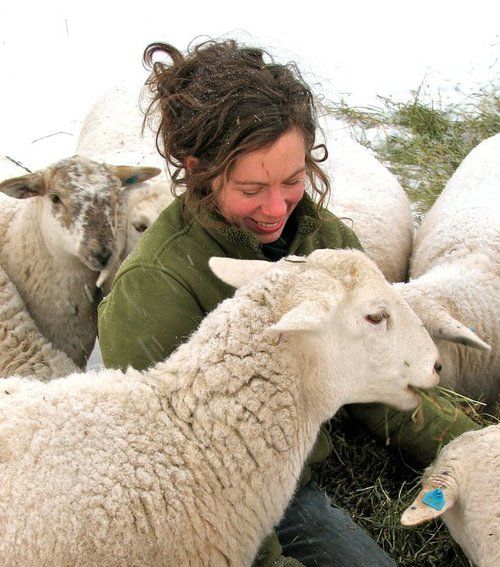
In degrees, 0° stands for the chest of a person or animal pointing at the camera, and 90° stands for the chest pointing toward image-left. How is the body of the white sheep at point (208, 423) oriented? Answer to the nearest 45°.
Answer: approximately 270°

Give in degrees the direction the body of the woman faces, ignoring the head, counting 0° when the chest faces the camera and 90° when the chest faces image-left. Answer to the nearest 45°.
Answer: approximately 315°

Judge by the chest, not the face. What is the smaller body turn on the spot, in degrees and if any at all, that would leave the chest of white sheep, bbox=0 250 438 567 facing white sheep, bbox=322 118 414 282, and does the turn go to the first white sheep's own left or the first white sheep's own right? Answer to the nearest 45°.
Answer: approximately 90° to the first white sheep's own left

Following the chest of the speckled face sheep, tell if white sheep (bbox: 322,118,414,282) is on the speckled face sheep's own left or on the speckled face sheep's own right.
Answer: on the speckled face sheep's own left

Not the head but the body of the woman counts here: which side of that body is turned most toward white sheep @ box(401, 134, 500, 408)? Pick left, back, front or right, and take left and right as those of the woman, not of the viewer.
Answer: left

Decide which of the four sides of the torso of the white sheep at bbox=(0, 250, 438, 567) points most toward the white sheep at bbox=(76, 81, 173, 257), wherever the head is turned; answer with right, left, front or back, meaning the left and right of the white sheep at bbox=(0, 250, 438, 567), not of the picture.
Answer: left

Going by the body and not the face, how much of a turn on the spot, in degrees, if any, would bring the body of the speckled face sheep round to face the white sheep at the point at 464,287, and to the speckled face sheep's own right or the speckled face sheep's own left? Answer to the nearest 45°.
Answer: approximately 45° to the speckled face sheep's own left
